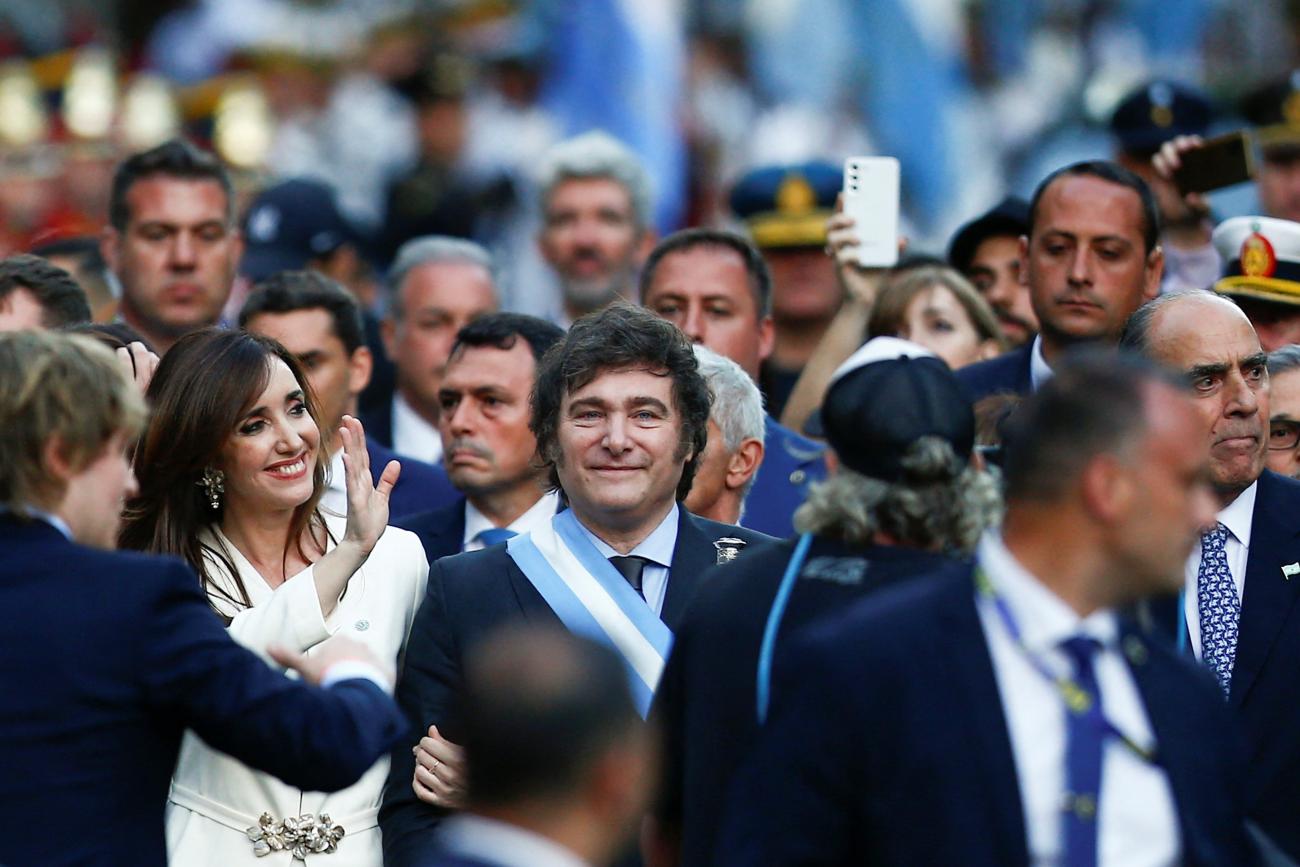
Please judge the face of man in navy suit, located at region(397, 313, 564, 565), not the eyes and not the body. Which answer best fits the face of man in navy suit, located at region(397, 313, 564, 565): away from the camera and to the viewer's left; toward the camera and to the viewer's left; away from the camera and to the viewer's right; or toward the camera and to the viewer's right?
toward the camera and to the viewer's left

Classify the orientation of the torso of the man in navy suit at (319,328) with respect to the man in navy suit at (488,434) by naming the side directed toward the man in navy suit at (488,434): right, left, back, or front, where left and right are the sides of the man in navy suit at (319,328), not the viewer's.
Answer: left

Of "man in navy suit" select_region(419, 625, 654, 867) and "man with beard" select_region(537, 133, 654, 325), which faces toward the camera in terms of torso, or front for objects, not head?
the man with beard

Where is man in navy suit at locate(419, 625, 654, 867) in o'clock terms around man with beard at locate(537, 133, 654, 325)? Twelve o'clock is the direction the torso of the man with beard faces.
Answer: The man in navy suit is roughly at 12 o'clock from the man with beard.

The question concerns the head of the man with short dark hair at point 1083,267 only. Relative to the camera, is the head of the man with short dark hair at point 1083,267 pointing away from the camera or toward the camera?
toward the camera

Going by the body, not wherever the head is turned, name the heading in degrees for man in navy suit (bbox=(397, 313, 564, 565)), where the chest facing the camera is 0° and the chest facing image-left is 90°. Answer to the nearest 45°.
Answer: approximately 45°

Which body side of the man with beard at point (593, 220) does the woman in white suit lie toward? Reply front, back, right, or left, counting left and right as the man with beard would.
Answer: front

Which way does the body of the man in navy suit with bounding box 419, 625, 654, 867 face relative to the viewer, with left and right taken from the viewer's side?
facing away from the viewer and to the right of the viewer

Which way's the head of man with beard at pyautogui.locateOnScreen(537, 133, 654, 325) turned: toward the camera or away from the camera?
toward the camera

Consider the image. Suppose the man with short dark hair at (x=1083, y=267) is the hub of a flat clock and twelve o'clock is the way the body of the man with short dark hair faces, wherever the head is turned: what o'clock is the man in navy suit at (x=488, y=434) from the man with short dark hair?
The man in navy suit is roughly at 2 o'clock from the man with short dark hair.

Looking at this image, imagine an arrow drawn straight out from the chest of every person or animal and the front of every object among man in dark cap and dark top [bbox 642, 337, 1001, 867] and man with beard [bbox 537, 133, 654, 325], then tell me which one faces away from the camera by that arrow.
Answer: the man in dark cap and dark top

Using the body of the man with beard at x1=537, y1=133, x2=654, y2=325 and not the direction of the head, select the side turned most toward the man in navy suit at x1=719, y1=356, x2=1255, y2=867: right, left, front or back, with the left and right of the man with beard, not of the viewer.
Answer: front

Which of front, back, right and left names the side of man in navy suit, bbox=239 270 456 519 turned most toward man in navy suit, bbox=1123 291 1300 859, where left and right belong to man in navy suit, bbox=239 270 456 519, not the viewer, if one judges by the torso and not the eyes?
left

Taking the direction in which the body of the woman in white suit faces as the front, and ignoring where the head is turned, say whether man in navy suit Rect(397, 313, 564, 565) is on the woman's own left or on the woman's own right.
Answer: on the woman's own left

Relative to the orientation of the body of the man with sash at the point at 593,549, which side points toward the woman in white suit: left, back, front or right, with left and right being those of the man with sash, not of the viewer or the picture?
right

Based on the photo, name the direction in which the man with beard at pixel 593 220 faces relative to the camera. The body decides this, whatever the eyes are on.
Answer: toward the camera

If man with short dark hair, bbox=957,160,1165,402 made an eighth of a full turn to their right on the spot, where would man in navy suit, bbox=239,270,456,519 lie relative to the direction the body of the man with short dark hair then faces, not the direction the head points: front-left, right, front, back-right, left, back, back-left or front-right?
front-right

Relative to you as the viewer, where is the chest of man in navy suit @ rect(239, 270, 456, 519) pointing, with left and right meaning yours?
facing the viewer and to the left of the viewer

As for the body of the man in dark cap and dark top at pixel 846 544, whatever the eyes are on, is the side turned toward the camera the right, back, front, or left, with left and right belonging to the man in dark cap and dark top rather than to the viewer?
back
